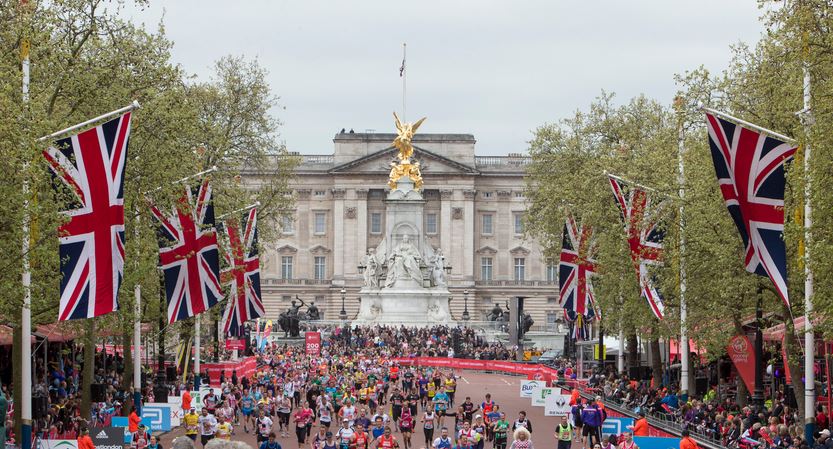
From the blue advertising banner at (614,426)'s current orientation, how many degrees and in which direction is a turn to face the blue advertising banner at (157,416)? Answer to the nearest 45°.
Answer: approximately 90° to its right

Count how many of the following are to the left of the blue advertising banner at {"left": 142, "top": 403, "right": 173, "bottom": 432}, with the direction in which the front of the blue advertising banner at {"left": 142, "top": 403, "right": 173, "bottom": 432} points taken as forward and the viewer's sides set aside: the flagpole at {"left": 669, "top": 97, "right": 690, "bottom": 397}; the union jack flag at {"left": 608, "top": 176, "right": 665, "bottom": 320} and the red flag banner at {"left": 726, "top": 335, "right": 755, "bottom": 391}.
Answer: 3

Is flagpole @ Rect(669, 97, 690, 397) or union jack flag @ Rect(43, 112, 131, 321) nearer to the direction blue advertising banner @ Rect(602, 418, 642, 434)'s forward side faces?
the union jack flag

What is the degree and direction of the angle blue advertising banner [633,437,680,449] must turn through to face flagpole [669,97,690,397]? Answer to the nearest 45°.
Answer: approximately 180°

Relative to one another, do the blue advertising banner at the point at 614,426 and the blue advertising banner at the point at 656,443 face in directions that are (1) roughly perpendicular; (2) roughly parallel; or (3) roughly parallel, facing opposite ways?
roughly parallel

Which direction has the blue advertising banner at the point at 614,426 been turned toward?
toward the camera

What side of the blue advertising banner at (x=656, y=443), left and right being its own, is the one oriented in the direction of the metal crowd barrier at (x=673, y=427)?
back

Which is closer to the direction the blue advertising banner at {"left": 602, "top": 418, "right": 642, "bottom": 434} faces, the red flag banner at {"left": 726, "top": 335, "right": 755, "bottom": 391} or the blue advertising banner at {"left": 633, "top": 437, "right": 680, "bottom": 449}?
the blue advertising banner

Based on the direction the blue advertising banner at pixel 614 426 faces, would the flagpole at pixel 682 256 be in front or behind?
behind

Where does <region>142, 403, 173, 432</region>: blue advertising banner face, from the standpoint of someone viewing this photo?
facing the viewer

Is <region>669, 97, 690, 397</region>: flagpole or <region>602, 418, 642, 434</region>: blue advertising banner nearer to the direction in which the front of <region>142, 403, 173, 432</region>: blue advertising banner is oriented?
the blue advertising banner

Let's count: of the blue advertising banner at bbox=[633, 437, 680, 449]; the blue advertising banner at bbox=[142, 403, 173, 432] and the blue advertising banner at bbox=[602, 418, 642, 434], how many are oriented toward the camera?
3

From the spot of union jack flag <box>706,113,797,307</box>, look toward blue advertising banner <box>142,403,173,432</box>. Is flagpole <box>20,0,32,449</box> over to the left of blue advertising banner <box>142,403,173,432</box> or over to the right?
left
